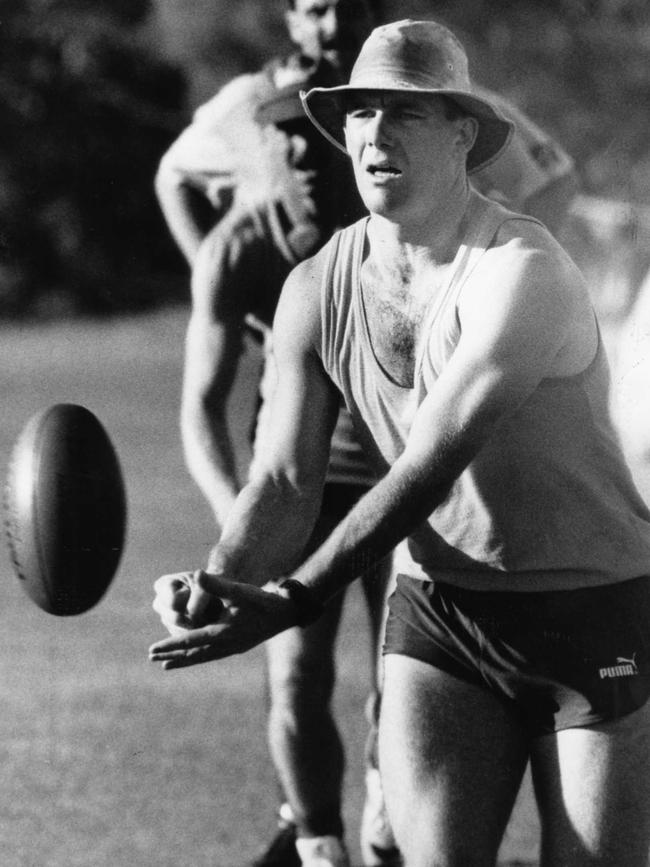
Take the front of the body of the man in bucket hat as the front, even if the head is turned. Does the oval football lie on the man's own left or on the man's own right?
on the man's own right

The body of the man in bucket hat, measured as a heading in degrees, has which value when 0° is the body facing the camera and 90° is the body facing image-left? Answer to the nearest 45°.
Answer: approximately 45°

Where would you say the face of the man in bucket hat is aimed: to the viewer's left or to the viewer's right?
to the viewer's left
